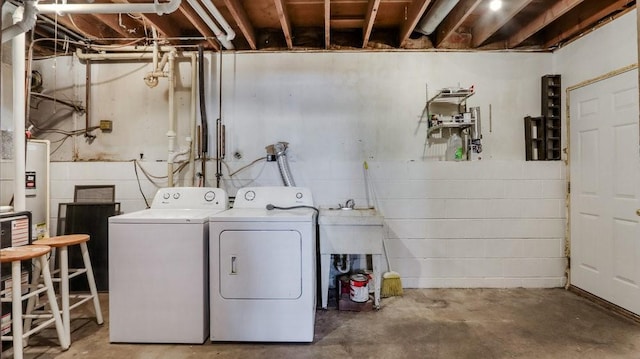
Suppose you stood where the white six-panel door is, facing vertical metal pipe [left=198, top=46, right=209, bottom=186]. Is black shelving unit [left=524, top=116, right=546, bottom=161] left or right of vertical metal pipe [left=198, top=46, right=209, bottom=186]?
right

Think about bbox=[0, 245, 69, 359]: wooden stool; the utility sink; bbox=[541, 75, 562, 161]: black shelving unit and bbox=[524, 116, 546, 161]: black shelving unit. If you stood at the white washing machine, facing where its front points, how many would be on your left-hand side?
3

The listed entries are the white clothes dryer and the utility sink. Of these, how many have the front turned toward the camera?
2

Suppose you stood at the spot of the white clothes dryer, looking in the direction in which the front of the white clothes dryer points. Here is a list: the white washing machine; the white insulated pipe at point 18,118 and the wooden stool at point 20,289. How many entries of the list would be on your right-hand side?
3

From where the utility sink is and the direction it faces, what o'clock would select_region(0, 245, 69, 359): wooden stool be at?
The wooden stool is roughly at 2 o'clock from the utility sink.

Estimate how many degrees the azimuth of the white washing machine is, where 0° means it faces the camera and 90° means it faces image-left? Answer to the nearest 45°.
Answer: approximately 0°

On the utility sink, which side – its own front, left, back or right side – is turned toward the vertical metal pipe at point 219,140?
right
